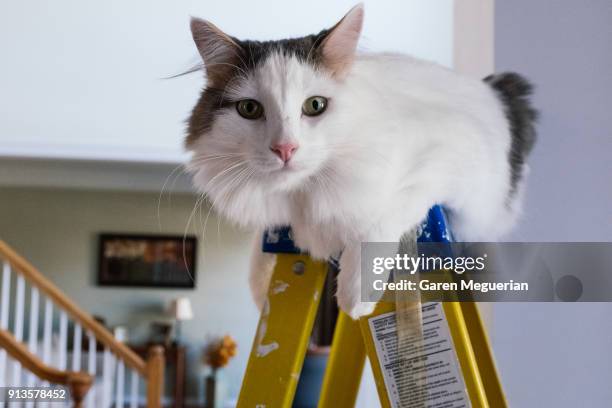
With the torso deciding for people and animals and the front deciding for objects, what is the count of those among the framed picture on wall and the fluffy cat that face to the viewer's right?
0

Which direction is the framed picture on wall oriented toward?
toward the camera

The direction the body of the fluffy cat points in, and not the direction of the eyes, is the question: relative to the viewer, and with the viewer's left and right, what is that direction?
facing the viewer and to the left of the viewer

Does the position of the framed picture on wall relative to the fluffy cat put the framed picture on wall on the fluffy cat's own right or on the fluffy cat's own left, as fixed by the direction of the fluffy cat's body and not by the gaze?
on the fluffy cat's own right

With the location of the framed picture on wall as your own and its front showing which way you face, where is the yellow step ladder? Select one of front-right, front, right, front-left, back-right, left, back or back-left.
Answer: front

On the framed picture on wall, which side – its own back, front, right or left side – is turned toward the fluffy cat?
front
